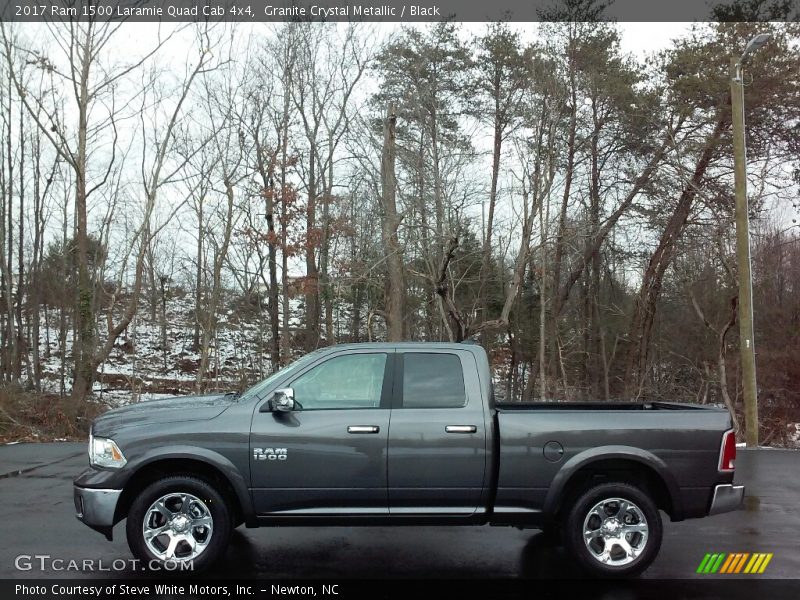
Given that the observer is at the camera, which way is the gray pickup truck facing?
facing to the left of the viewer

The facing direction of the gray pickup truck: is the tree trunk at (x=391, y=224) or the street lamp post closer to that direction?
the tree trunk

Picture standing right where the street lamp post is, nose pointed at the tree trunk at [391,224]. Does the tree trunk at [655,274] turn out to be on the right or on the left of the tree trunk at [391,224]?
right

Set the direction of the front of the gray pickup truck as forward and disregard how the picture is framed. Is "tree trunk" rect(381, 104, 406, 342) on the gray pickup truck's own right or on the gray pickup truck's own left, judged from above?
on the gray pickup truck's own right

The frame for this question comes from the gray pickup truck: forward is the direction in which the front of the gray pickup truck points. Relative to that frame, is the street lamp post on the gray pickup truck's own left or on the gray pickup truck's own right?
on the gray pickup truck's own right

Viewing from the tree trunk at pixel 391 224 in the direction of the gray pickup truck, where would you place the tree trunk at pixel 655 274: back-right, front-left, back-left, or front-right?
back-left

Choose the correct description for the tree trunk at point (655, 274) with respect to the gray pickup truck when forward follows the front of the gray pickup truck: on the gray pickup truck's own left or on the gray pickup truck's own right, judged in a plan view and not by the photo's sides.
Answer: on the gray pickup truck's own right
